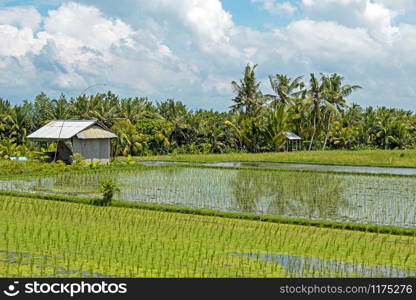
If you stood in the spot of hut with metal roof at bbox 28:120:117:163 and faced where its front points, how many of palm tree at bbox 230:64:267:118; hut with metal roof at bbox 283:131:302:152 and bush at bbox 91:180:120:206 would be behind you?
2

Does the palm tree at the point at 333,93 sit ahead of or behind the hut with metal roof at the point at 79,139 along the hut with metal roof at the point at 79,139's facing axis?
behind

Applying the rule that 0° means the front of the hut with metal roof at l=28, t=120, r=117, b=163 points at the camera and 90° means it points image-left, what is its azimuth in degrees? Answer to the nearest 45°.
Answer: approximately 45°

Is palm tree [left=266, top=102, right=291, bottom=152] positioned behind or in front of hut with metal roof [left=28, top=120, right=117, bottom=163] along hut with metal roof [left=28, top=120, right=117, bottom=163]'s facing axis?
behind

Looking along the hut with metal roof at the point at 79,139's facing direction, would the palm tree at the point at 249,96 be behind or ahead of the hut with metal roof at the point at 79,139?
behind

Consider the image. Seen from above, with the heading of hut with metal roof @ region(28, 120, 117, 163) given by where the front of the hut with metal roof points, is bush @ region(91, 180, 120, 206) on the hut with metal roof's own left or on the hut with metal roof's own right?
on the hut with metal roof's own left

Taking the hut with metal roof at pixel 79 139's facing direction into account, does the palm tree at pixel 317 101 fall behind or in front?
behind

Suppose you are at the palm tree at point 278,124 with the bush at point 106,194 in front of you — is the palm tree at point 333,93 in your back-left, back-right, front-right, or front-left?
back-left
